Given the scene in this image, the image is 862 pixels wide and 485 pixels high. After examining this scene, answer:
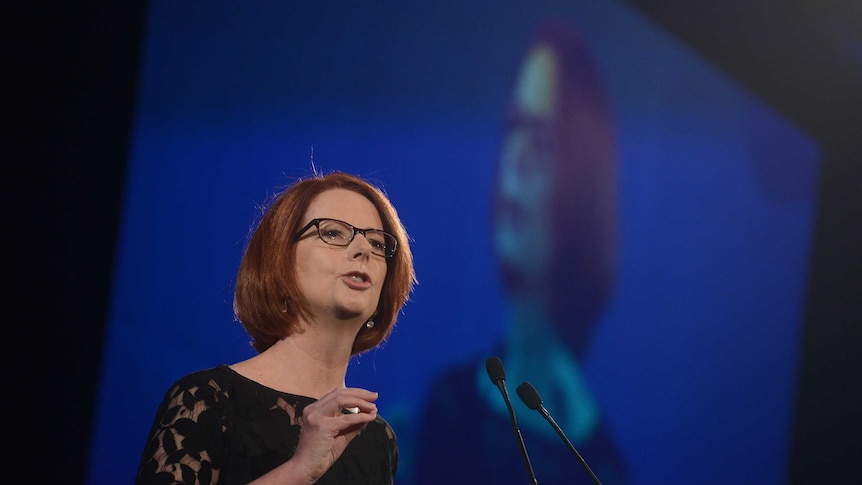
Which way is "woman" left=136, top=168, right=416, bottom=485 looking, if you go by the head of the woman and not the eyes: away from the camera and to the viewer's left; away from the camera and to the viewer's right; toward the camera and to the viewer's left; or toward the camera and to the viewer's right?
toward the camera and to the viewer's right

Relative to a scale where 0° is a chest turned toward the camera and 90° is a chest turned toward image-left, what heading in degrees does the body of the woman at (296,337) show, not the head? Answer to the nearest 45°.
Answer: approximately 315°
